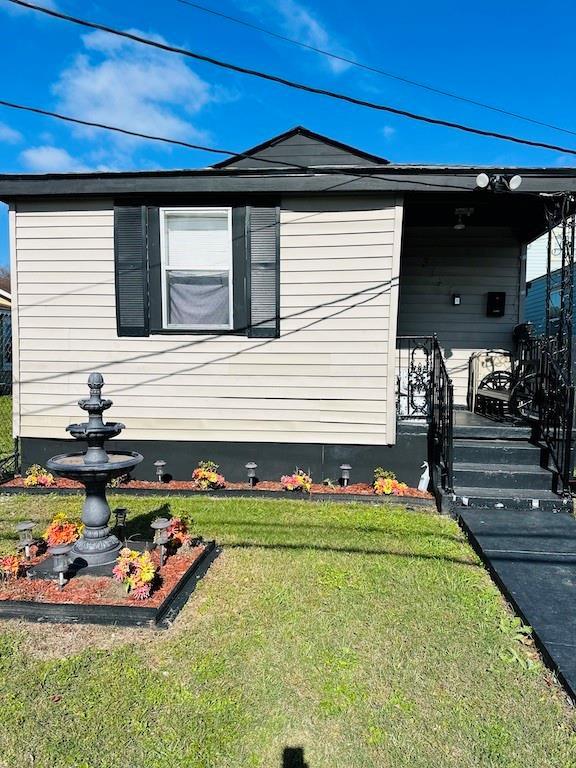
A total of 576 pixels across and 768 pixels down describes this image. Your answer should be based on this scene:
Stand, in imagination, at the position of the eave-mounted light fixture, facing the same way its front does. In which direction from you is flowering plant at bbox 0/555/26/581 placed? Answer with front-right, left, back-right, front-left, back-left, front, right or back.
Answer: front-right

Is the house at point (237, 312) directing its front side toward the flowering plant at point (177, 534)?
yes

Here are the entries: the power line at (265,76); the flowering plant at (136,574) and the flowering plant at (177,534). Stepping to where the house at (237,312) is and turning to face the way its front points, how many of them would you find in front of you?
3

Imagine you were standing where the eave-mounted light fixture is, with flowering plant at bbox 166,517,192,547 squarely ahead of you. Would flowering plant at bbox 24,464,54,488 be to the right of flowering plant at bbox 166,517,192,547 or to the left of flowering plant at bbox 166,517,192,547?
right

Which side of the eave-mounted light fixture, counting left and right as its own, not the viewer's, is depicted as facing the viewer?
front

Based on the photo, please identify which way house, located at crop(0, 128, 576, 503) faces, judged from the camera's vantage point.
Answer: facing the viewer

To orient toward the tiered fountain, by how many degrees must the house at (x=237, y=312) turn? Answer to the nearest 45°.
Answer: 0° — it already faces it
